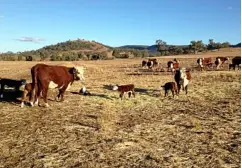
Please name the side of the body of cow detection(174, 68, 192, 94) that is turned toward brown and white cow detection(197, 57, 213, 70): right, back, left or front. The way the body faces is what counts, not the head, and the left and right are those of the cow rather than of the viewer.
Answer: back

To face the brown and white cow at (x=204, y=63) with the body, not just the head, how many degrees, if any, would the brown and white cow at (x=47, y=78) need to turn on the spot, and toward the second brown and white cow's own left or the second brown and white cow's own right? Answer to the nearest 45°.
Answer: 0° — it already faces it

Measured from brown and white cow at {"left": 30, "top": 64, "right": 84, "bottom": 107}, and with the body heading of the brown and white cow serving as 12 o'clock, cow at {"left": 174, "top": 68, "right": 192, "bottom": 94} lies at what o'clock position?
The cow is roughly at 1 o'clock from the brown and white cow.

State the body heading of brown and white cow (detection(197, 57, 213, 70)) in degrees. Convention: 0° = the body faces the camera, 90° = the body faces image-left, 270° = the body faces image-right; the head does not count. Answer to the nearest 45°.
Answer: approximately 45°

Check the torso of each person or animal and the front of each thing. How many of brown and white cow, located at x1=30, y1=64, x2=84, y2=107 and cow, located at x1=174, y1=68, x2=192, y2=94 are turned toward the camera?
1

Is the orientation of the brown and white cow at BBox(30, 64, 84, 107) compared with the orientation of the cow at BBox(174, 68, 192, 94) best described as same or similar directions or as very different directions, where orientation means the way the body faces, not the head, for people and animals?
very different directions

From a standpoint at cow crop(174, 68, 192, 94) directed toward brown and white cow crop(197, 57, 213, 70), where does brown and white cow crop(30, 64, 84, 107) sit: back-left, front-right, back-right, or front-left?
back-left

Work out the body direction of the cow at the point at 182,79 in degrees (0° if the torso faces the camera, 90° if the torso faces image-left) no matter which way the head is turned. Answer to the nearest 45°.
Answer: approximately 0°

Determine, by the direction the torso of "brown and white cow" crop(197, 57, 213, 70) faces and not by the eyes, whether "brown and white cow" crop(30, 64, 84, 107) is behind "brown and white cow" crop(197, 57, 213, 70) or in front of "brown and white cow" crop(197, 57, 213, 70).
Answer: in front
